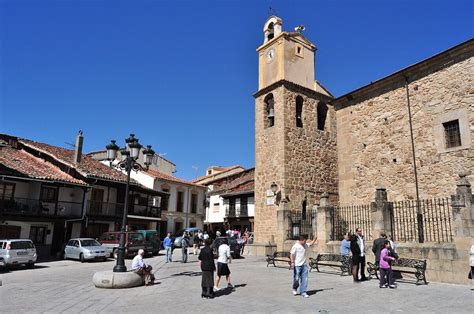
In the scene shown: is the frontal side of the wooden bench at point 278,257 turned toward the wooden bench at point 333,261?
no

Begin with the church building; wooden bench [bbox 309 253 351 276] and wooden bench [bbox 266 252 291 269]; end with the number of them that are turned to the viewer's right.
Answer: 0

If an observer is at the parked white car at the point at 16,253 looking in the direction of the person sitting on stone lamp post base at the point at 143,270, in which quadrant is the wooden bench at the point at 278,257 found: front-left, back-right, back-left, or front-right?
front-left

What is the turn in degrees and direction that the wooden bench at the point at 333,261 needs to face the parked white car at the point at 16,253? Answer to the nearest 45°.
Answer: approximately 45° to its right

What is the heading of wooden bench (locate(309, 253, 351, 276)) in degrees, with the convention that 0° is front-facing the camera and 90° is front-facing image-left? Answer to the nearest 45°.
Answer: approximately 45°

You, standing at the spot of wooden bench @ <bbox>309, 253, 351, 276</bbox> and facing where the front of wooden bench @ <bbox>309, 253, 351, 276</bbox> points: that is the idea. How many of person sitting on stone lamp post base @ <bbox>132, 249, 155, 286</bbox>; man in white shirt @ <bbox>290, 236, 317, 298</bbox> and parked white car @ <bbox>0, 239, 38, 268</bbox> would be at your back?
0

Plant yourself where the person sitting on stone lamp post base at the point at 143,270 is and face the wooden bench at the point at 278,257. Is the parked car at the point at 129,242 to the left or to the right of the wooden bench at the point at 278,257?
left

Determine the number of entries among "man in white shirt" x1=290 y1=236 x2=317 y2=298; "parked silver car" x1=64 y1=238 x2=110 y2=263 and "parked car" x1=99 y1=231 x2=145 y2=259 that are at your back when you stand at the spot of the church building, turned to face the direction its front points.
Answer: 0

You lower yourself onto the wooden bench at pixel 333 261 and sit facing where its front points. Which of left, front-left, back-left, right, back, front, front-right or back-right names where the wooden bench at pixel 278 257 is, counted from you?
right

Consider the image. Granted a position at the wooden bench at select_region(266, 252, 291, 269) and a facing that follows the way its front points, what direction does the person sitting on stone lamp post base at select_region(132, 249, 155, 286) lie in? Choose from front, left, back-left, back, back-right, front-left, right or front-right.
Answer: front

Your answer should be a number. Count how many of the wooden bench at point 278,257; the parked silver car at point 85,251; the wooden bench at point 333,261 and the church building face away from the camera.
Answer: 0

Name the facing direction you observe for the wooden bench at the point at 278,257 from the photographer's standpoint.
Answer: facing the viewer and to the left of the viewer

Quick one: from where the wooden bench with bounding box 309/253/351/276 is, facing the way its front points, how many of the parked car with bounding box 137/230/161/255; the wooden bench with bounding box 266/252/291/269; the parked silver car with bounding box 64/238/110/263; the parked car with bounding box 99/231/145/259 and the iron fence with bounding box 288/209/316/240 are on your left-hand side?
0

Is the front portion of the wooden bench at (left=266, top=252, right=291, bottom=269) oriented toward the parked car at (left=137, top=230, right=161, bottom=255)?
no

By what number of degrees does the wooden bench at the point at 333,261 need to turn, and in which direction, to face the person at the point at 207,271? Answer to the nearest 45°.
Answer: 0° — it already faces them

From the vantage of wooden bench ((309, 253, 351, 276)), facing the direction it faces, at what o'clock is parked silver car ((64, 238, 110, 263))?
The parked silver car is roughly at 2 o'clock from the wooden bench.
